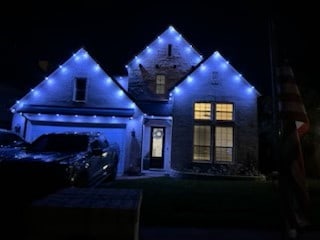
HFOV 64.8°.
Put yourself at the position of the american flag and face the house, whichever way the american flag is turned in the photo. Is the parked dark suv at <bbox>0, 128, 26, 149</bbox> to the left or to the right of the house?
left

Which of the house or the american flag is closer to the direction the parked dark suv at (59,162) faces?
the american flag

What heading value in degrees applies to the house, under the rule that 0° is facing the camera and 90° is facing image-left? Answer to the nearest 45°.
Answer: approximately 0°

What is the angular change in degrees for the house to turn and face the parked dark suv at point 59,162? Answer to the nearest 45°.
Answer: approximately 45° to its right

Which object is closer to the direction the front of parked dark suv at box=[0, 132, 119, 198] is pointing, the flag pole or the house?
the flag pole

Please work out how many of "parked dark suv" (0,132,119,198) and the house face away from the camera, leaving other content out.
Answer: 0

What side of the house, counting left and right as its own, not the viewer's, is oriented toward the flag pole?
front

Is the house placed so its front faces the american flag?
yes
